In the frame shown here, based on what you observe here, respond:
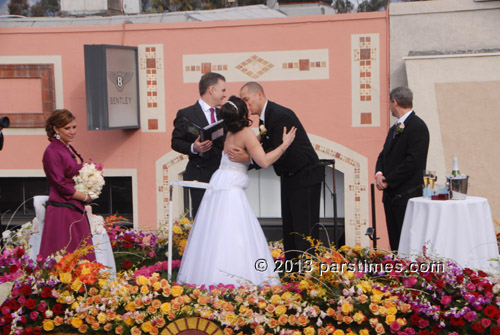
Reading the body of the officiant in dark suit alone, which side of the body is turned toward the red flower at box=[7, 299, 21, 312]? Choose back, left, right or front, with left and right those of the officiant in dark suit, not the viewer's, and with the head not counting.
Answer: right

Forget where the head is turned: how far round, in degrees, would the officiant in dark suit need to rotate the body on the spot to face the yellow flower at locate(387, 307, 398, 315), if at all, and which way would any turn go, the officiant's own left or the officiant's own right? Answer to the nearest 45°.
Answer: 0° — they already face it

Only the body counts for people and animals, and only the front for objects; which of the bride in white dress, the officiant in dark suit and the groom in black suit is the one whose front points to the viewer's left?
the groom in black suit

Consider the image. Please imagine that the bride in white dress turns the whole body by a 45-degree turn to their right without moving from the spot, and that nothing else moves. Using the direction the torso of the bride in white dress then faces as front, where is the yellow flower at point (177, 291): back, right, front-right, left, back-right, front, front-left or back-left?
back-right

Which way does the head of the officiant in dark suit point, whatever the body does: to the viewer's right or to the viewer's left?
to the viewer's right

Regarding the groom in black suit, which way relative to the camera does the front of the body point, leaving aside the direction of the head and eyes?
to the viewer's left

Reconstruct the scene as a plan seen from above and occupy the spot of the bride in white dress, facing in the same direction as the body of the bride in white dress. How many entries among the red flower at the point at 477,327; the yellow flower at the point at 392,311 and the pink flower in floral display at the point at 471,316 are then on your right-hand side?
3

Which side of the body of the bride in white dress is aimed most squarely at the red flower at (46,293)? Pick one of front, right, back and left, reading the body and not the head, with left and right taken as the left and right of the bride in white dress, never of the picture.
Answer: back

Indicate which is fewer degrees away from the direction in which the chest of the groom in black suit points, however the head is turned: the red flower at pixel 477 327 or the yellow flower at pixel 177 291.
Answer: the yellow flower

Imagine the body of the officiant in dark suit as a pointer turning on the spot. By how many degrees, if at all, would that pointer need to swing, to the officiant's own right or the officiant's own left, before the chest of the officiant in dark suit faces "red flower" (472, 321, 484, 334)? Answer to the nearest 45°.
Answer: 0° — they already face it

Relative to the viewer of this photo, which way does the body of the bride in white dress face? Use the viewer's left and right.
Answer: facing away from the viewer and to the right of the viewer

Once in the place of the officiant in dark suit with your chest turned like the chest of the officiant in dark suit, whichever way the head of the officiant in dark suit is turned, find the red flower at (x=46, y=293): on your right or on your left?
on your right

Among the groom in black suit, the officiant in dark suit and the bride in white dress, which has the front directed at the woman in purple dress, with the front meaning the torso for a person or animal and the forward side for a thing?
the groom in black suit

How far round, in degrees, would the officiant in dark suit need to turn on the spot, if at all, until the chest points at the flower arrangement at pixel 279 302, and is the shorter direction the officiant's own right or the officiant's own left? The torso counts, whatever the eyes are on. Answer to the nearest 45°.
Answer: approximately 45° to the officiant's own right
